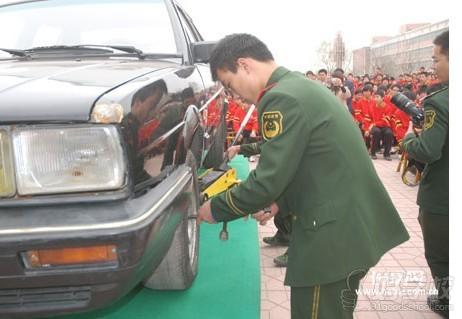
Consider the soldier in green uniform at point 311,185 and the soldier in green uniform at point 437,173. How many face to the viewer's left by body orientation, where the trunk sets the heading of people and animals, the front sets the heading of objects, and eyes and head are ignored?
2

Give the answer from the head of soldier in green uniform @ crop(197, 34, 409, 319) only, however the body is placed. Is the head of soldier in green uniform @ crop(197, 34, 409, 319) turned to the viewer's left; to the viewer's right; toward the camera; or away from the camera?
to the viewer's left

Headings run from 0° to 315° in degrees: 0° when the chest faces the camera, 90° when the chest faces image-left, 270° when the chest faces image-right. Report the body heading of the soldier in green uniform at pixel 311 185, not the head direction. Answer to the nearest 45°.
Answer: approximately 90°

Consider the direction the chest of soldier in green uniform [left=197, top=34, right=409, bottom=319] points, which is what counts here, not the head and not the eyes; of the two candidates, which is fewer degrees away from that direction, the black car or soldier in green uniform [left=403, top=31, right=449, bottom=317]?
the black car

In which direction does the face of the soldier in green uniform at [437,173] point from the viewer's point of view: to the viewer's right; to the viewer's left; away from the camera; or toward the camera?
to the viewer's left

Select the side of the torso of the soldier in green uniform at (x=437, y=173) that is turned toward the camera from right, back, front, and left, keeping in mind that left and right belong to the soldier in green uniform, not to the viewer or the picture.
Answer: left

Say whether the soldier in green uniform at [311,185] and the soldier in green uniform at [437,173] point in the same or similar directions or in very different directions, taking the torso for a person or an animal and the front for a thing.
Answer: same or similar directions

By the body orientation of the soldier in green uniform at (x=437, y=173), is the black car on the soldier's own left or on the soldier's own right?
on the soldier's own left

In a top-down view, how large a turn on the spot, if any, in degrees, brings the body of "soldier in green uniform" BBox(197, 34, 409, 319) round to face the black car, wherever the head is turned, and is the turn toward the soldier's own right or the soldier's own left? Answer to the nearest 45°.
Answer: approximately 45° to the soldier's own left
